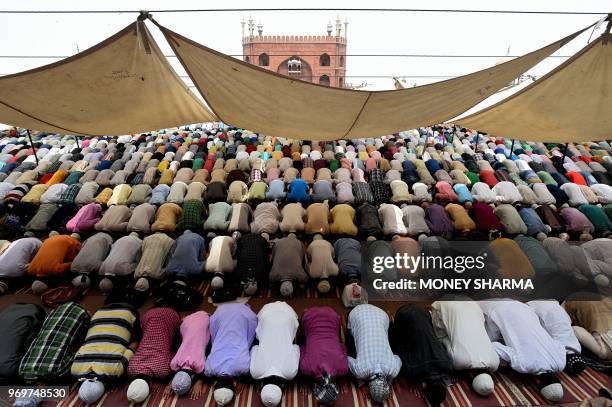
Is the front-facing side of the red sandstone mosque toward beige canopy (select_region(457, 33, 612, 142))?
yes

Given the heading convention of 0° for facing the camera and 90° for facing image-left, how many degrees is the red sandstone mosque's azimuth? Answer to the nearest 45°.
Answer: approximately 0°

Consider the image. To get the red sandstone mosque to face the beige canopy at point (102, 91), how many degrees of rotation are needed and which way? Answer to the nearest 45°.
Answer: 0° — it already faces it

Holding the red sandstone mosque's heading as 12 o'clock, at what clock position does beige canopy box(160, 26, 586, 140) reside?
The beige canopy is roughly at 12 o'clock from the red sandstone mosque.
